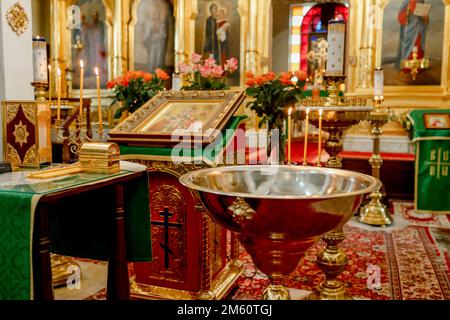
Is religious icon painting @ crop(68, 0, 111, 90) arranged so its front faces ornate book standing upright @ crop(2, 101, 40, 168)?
yes

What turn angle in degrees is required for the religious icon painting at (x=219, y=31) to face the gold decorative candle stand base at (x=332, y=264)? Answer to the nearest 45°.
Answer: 0° — it already faces it

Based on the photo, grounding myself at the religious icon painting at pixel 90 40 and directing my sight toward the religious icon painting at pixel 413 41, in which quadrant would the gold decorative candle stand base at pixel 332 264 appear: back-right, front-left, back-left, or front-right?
front-right

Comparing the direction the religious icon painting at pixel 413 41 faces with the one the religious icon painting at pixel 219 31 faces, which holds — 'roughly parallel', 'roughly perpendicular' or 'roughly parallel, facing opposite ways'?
roughly parallel

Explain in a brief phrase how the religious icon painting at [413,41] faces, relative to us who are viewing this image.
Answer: facing the viewer

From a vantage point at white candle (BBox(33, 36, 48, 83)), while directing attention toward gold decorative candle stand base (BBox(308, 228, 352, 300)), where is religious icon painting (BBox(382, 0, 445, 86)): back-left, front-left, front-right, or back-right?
front-left

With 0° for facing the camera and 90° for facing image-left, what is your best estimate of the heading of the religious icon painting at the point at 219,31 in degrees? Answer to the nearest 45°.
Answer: approximately 0°

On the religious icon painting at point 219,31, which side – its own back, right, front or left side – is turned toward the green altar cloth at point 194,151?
front

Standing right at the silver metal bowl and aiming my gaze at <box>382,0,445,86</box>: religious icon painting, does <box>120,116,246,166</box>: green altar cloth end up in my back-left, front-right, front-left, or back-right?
front-left

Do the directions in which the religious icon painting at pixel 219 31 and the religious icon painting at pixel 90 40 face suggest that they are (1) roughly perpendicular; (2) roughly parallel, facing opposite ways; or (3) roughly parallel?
roughly parallel

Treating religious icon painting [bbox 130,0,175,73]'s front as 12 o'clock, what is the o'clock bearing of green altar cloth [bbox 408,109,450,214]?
The green altar cloth is roughly at 11 o'clock from the religious icon painting.

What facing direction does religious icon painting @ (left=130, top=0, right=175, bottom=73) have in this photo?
toward the camera

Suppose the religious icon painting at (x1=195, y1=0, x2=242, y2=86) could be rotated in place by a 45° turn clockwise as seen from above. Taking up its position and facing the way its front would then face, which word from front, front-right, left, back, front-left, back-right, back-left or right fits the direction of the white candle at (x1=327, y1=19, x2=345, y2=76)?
front-left
